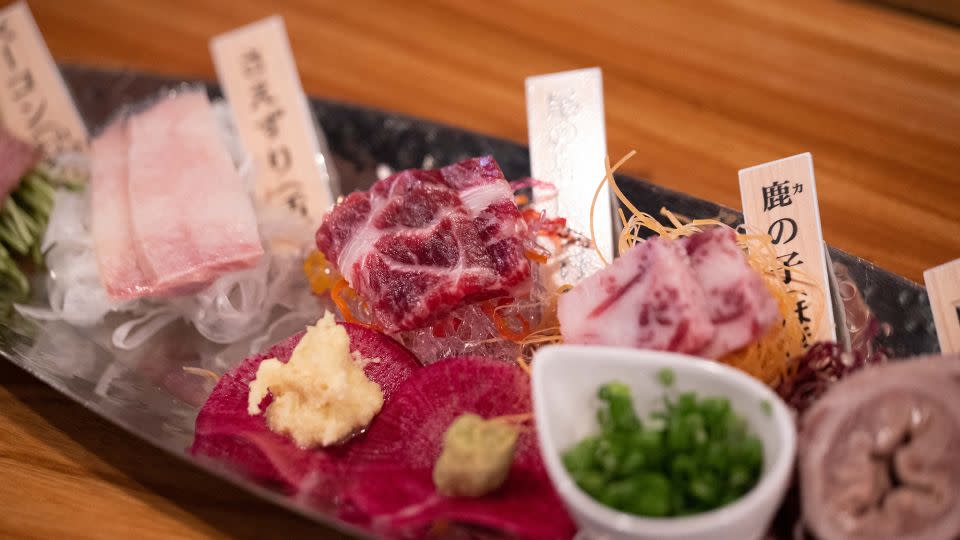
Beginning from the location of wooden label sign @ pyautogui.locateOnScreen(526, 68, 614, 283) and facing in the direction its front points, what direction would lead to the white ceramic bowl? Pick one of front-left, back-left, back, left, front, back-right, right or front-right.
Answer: front

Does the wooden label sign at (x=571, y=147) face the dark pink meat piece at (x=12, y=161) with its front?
no

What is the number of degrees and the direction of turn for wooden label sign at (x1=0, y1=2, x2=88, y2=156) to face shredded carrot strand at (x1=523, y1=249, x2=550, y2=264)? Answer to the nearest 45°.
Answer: approximately 45° to its left

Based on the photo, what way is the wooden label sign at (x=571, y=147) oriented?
toward the camera

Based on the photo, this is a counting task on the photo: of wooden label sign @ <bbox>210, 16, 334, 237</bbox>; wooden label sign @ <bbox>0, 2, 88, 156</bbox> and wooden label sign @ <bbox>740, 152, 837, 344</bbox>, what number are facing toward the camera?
3

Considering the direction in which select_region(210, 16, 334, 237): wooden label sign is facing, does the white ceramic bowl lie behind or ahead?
ahead

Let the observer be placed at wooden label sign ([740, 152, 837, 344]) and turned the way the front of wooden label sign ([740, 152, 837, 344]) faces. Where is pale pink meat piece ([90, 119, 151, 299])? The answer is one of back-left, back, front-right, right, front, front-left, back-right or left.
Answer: right

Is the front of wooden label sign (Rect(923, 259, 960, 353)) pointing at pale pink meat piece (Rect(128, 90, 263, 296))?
no

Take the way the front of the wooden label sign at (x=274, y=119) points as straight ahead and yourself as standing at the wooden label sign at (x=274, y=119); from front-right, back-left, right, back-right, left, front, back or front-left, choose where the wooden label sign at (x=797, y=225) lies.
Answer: front-left

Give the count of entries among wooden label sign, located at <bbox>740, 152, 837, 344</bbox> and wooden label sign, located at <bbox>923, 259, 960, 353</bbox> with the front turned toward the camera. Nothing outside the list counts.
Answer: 2

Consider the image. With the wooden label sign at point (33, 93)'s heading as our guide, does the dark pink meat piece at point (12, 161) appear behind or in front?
in front

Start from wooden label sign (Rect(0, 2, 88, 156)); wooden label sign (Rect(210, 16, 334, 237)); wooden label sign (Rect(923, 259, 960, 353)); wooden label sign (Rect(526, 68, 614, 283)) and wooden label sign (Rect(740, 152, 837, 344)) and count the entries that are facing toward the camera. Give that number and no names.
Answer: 5

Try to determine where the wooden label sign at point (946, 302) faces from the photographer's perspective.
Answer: facing the viewer

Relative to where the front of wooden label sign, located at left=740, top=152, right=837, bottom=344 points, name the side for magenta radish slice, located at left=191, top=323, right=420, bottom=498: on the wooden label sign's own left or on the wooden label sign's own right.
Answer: on the wooden label sign's own right

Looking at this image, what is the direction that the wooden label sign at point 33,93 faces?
toward the camera
